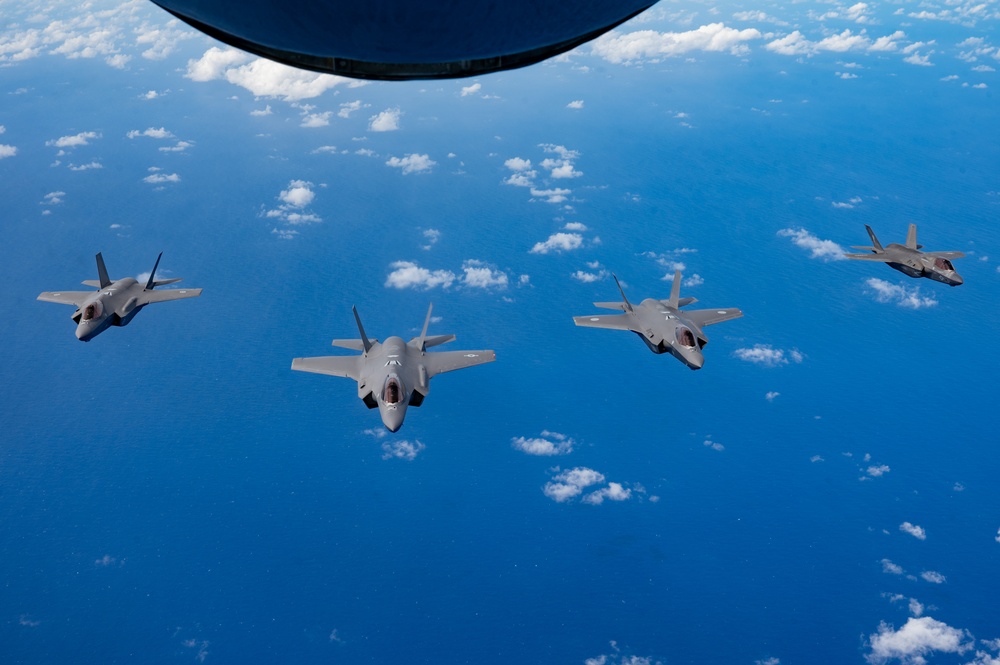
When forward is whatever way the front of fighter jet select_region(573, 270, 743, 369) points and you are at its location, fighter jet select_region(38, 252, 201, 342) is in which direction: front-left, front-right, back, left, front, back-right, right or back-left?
back-right

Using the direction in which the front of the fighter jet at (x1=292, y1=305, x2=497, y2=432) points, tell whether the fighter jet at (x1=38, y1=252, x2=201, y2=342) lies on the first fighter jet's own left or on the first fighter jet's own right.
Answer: on the first fighter jet's own right

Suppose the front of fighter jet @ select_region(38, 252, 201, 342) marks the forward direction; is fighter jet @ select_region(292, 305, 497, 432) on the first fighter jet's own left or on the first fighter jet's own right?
on the first fighter jet's own left

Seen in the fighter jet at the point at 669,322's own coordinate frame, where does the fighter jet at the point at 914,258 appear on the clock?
the fighter jet at the point at 914,258 is roughly at 9 o'clock from the fighter jet at the point at 669,322.

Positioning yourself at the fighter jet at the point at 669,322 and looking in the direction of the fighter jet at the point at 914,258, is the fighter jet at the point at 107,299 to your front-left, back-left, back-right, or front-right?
back-left

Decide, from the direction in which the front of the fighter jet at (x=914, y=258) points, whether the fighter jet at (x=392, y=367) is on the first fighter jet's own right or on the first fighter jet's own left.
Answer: on the first fighter jet's own right

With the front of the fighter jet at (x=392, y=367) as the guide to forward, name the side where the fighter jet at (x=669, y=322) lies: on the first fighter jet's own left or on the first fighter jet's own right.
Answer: on the first fighter jet's own left

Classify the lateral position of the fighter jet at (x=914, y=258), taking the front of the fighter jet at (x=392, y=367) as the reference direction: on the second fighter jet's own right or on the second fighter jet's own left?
on the second fighter jet's own left

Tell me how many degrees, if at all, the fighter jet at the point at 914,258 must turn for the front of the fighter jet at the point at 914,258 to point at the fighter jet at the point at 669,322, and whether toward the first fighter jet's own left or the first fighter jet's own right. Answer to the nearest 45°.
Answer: approximately 90° to the first fighter jet's own right
